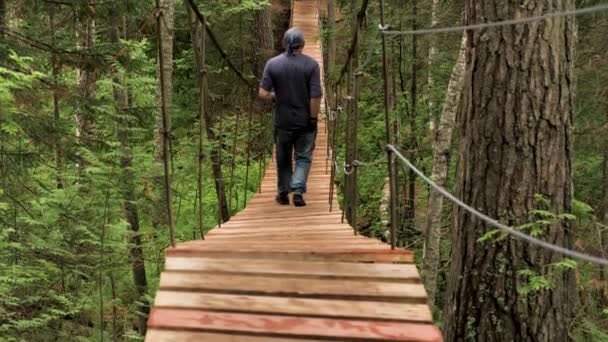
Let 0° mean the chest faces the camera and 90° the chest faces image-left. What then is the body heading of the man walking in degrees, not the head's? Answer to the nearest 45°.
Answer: approximately 180°

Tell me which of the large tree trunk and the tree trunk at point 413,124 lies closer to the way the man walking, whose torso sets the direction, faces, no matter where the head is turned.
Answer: the tree trunk

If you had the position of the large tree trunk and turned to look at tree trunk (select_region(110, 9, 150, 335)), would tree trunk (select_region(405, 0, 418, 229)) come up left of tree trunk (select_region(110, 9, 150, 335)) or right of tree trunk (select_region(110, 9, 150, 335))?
right

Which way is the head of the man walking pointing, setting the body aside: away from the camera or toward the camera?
away from the camera

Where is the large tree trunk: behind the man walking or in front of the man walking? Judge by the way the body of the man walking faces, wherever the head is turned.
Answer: behind

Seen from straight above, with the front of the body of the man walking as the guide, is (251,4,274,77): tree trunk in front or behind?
in front

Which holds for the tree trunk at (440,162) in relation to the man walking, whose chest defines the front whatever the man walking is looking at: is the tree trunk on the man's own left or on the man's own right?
on the man's own right

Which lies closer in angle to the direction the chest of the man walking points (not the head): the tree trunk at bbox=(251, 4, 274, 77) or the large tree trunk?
the tree trunk

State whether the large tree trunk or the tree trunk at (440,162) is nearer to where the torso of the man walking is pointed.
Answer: the tree trunk
